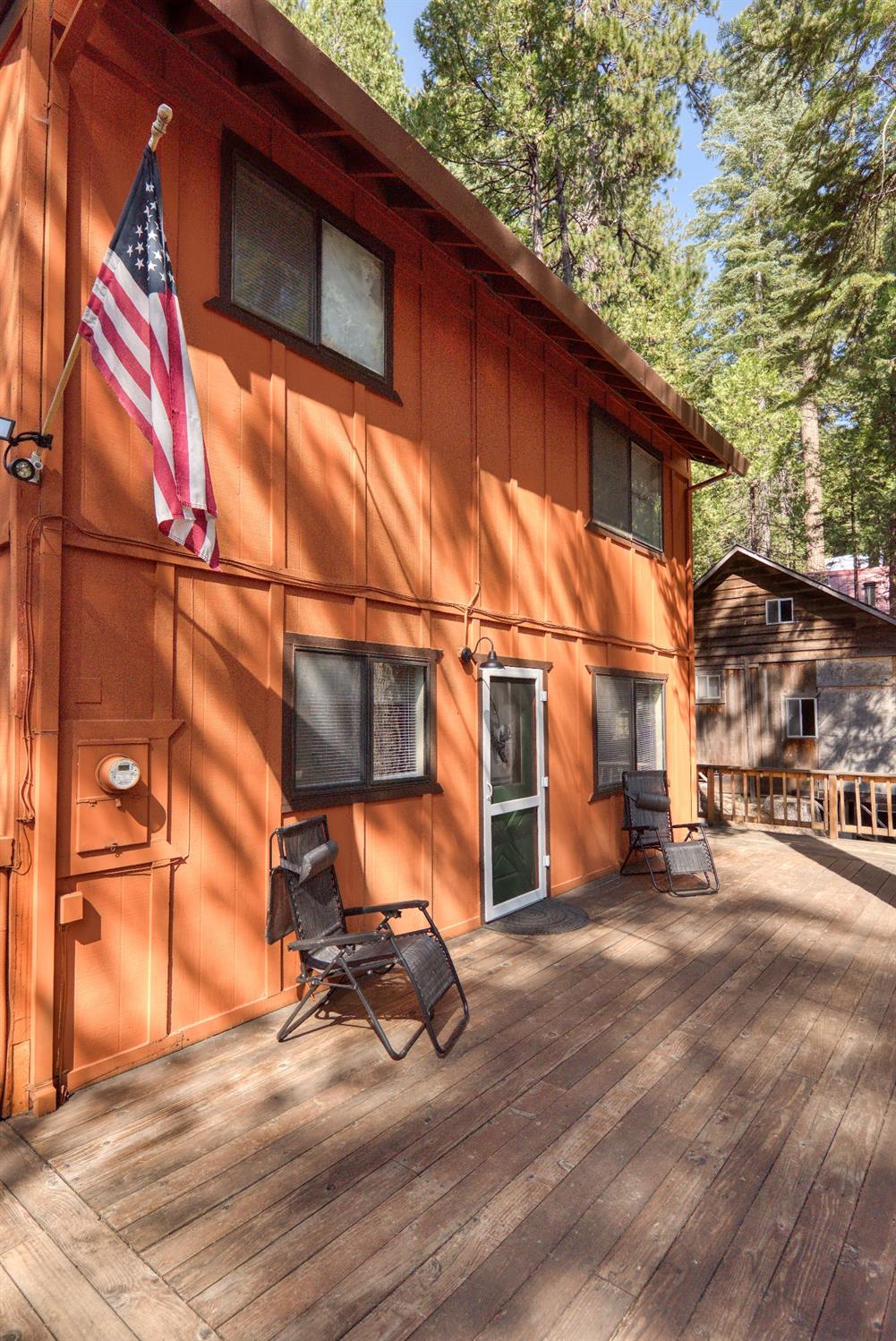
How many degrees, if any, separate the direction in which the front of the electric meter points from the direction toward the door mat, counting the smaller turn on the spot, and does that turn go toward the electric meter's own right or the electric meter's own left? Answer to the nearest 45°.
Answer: approximately 90° to the electric meter's own left

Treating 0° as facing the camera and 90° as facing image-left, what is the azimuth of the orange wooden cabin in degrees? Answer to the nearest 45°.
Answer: approximately 315°

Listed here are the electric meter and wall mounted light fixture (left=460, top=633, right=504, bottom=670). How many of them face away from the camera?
0

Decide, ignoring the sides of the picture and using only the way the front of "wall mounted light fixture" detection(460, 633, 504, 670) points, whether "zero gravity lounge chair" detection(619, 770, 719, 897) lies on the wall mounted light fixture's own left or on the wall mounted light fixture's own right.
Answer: on the wall mounted light fixture's own left

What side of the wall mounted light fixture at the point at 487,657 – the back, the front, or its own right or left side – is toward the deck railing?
left

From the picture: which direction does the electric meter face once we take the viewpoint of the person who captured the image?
facing the viewer and to the right of the viewer

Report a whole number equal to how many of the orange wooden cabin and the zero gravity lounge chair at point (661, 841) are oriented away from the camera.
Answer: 0

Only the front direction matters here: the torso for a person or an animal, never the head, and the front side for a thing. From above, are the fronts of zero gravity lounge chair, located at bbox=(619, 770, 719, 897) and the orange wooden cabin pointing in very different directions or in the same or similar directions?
same or similar directions

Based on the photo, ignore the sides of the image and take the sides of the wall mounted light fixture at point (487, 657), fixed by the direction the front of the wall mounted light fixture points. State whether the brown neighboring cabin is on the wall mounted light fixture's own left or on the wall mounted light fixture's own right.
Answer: on the wall mounted light fixture's own left

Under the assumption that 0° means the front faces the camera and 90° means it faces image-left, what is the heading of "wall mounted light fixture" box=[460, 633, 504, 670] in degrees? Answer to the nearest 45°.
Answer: approximately 315°

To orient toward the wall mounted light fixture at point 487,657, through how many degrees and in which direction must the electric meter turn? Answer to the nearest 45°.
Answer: approximately 90° to its left

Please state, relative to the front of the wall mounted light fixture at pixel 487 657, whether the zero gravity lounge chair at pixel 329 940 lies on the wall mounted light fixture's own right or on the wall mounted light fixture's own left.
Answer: on the wall mounted light fixture's own right

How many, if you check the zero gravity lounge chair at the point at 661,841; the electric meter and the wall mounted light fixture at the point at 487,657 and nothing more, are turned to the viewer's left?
0

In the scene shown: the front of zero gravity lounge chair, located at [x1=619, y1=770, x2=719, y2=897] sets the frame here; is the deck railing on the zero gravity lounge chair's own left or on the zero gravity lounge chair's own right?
on the zero gravity lounge chair's own left

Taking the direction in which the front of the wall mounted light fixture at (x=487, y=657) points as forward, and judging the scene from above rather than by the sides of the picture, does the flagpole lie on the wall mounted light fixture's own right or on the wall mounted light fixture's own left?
on the wall mounted light fixture's own right
